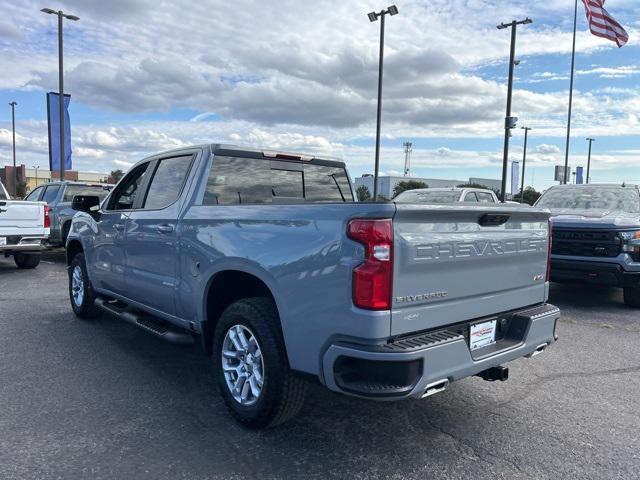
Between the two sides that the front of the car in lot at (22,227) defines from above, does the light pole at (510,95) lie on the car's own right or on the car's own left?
on the car's own right

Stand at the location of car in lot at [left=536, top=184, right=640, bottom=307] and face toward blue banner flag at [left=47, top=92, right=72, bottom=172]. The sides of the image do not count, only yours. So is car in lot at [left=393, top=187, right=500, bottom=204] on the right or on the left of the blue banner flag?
right

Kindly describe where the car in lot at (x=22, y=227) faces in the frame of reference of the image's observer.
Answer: facing away from the viewer and to the left of the viewer

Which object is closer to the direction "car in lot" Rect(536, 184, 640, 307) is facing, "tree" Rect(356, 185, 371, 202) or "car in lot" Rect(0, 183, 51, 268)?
the car in lot

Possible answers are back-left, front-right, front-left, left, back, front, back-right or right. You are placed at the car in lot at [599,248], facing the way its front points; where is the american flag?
back-right

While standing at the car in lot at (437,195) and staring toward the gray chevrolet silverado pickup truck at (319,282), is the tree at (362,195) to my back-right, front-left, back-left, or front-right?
back-right

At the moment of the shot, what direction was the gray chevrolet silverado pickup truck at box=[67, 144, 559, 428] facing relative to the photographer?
facing away from the viewer and to the left of the viewer

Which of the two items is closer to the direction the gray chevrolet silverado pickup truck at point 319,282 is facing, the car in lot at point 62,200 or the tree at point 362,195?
the car in lot

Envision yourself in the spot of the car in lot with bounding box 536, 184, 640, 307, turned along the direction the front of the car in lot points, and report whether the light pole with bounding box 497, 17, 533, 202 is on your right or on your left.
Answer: on your right

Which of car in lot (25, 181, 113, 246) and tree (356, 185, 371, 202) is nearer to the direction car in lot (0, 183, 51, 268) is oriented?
the car in lot
